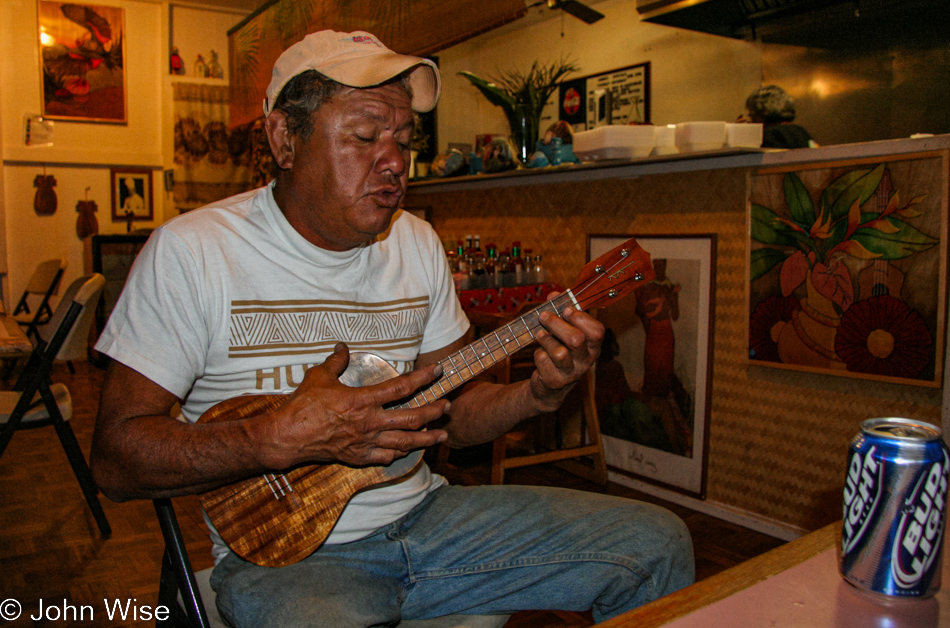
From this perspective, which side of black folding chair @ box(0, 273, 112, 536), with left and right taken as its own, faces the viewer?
left

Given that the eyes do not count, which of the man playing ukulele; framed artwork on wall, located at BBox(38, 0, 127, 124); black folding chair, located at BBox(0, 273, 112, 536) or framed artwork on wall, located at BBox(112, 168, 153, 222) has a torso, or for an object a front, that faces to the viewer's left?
the black folding chair

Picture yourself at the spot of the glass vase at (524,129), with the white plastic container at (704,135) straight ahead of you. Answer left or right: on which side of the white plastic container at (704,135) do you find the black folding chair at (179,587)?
right

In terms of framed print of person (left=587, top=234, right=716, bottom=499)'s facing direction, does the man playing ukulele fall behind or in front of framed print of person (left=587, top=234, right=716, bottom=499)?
in front

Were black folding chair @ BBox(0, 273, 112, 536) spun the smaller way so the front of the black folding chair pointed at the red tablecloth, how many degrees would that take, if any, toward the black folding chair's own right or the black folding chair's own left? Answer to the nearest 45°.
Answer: approximately 180°

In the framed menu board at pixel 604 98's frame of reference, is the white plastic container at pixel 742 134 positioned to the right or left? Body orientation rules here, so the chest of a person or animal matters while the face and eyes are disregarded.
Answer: on its left

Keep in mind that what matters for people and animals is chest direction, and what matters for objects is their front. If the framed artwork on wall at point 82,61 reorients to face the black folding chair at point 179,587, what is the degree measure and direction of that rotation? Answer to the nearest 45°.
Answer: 0° — it already faces it

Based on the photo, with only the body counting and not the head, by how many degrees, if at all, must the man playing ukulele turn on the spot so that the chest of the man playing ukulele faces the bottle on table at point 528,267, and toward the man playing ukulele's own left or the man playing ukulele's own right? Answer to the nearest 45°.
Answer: approximately 135° to the man playing ukulele's own left

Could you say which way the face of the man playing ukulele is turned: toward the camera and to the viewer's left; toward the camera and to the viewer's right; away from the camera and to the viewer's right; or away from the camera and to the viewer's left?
toward the camera and to the viewer's right

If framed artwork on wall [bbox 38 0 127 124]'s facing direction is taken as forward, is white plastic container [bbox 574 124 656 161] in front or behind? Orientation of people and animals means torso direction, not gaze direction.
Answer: in front

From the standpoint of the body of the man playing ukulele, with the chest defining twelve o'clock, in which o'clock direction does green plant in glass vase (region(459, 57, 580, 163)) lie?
The green plant in glass vase is roughly at 8 o'clock from the man playing ukulele.
